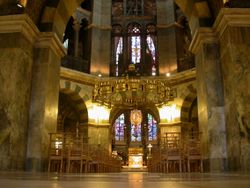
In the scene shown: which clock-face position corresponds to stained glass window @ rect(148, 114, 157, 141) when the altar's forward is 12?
The stained glass window is roughly at 7 o'clock from the altar.

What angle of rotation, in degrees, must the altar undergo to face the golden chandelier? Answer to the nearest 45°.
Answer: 0° — it already faces it

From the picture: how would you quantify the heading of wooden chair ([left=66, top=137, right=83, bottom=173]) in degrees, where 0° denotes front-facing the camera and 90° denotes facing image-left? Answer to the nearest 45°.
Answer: approximately 180°

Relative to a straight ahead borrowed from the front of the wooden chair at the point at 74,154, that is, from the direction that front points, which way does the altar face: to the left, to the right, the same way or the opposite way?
the opposite way

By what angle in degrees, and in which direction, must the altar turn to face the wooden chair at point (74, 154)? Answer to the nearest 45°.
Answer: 0° — it already faces it

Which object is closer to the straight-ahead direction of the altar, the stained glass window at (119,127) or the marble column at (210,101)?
the marble column

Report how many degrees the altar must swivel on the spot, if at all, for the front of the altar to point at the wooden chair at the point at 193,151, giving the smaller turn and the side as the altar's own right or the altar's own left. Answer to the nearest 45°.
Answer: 0° — it already faces it

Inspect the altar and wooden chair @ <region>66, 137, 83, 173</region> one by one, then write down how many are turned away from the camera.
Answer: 1

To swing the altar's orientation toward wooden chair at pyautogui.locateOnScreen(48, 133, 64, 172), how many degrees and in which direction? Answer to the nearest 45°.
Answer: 0° — it already faces it

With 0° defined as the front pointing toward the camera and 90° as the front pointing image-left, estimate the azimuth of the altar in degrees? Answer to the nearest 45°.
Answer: approximately 0°
